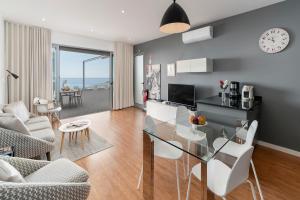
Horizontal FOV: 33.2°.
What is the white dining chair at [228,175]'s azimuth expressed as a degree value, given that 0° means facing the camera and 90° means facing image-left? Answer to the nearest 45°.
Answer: approximately 135°

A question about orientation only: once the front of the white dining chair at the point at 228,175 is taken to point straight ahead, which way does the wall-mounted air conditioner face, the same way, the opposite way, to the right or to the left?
to the left

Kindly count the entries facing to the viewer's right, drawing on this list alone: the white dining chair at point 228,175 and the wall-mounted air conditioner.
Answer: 0

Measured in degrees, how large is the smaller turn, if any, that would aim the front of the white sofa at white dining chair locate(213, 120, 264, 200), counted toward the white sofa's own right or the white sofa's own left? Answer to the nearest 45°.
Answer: approximately 45° to the white sofa's own right

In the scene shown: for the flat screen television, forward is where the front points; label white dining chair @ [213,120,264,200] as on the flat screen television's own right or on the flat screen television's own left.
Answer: on the flat screen television's own left

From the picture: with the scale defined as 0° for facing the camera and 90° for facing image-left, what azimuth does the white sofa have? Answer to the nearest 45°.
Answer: approximately 270°

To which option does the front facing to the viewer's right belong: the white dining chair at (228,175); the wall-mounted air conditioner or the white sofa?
the white sofa

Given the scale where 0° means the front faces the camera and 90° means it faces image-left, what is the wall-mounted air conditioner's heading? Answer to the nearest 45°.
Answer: approximately 45°

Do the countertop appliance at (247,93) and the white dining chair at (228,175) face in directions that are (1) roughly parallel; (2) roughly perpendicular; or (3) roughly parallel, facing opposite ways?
roughly perpendicular

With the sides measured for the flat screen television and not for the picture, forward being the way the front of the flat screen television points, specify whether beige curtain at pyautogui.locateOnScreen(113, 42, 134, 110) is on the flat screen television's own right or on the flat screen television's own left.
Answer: on the flat screen television's own right

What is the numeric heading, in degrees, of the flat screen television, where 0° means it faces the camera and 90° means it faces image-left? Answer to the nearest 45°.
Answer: approximately 45°

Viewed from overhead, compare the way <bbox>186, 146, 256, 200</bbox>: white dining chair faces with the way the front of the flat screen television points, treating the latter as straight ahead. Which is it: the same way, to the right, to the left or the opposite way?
to the right
